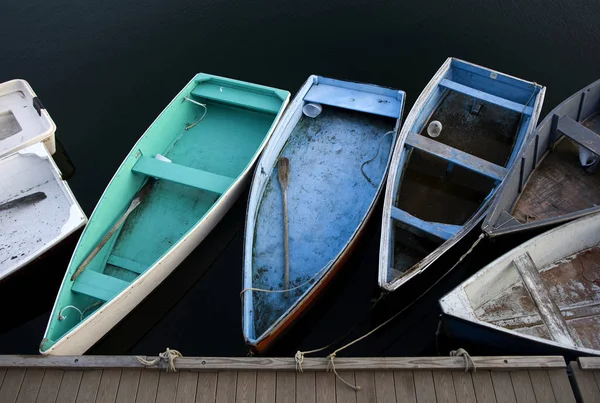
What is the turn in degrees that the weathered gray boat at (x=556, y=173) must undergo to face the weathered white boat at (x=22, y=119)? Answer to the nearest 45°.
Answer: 0° — it already faces it

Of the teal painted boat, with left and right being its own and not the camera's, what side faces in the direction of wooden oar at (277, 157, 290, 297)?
left

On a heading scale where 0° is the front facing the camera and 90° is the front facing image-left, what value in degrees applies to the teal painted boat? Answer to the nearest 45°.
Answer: approximately 45°

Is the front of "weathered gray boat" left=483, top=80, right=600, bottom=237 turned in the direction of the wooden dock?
yes

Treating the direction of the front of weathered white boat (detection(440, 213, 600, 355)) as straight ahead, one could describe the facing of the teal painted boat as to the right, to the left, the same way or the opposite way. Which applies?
to the left

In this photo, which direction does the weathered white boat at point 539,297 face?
to the viewer's left

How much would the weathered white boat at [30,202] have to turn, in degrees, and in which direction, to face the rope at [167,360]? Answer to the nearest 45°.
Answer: approximately 90° to its left

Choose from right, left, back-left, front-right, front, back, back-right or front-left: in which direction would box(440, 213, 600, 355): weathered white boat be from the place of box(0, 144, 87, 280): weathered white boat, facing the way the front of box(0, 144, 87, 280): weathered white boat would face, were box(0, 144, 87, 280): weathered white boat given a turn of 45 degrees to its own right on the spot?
back-left
